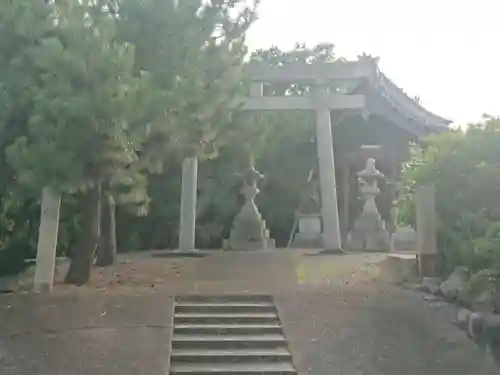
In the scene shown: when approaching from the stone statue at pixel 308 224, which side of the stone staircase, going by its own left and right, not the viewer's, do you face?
back

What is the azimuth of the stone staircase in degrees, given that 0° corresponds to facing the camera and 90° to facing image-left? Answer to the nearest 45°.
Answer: approximately 0°

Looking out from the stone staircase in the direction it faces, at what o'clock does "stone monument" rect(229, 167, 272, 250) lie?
The stone monument is roughly at 6 o'clock from the stone staircase.

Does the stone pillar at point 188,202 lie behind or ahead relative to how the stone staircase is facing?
behind
